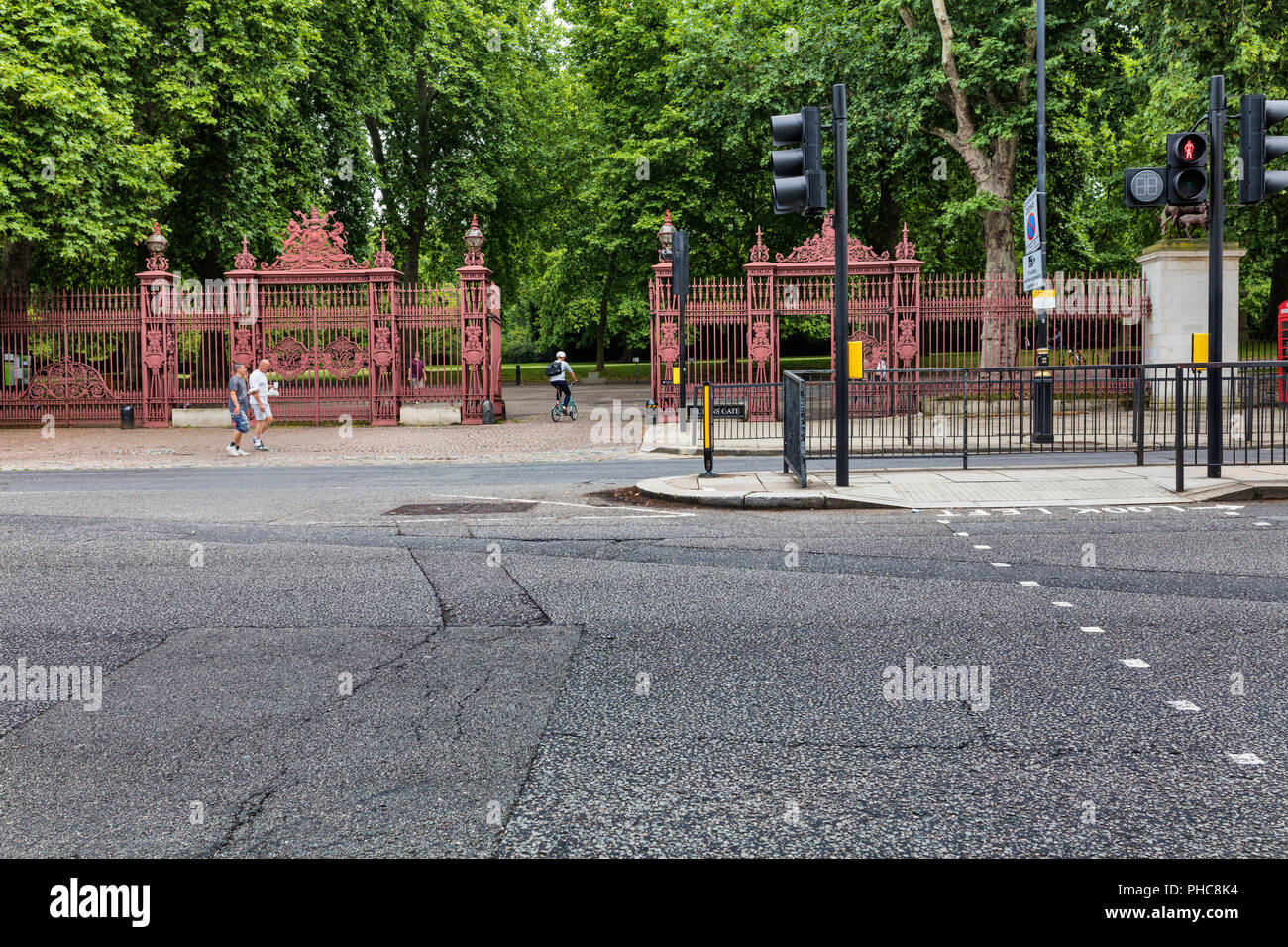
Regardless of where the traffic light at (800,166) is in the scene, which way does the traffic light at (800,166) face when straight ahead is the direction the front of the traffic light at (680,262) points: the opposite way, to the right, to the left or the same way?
to the left
